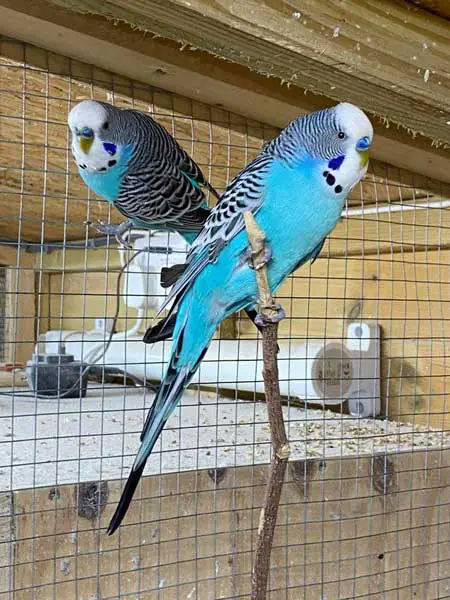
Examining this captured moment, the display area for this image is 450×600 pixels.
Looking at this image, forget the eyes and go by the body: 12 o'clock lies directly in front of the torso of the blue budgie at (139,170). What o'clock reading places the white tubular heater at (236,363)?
The white tubular heater is roughly at 5 o'clock from the blue budgie.

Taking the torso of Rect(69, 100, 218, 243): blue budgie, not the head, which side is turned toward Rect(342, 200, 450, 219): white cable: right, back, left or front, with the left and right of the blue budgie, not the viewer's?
back

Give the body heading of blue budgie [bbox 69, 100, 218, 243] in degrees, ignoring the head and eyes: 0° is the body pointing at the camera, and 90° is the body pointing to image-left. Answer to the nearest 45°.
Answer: approximately 45°
